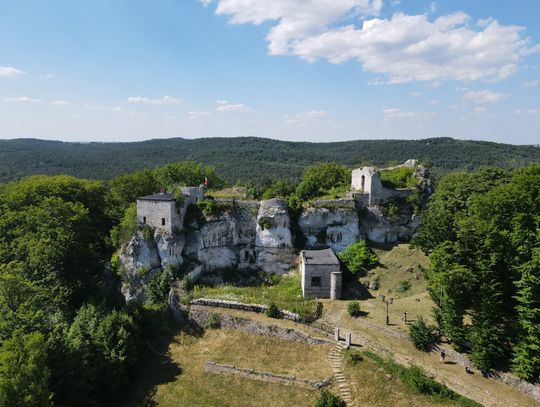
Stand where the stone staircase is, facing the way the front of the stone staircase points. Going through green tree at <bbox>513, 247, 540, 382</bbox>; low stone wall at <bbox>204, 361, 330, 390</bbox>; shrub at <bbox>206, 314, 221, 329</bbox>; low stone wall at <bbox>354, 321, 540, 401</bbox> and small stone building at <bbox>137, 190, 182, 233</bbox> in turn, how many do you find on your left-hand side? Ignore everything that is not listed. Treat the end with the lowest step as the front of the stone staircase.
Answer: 2

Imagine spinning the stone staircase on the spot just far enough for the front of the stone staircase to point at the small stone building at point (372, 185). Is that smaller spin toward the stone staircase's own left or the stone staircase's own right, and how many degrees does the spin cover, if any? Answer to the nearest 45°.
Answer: approximately 180°

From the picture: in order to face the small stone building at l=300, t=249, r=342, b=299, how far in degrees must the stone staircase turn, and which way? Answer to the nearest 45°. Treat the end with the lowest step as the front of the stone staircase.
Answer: approximately 180°

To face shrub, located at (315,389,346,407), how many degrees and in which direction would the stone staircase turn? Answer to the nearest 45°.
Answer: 0° — it already faces it

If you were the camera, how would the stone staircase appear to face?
facing the viewer

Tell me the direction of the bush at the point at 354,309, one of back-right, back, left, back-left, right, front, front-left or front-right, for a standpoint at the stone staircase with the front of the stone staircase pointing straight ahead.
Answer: back

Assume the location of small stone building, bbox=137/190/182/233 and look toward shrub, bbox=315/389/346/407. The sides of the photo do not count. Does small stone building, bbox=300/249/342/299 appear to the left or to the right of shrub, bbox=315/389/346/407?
left

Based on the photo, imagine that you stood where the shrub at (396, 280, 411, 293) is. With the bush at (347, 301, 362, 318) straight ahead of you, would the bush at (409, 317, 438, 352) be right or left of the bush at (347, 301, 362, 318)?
left

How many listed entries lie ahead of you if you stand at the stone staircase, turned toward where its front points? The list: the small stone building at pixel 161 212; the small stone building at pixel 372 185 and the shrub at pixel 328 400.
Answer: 1

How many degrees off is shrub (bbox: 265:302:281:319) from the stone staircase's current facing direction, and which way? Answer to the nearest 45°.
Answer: approximately 135° to its right

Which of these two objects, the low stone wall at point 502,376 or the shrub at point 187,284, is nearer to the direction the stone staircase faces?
the low stone wall

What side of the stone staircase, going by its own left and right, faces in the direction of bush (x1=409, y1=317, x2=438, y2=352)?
left

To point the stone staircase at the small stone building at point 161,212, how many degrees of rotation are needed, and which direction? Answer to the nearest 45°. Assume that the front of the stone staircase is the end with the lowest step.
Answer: approximately 135° to its right

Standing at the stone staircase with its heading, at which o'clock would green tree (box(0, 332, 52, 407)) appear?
The green tree is roughly at 2 o'clock from the stone staircase.

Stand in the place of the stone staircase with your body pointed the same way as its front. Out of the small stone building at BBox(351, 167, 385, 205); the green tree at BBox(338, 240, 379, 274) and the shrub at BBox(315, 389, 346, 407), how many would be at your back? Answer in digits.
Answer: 2
